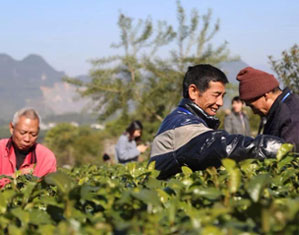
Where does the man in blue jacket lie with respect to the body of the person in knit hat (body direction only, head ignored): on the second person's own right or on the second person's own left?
on the second person's own left

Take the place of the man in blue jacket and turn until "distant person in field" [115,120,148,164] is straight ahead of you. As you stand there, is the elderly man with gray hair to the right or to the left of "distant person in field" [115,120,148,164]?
left

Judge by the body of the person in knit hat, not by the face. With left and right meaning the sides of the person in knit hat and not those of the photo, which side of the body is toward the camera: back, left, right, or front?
left

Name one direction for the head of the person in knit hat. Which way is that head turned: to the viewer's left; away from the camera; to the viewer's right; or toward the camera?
to the viewer's left

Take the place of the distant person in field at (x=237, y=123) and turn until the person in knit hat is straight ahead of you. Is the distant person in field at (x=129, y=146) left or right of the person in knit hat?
right

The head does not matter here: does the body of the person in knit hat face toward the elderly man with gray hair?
yes
